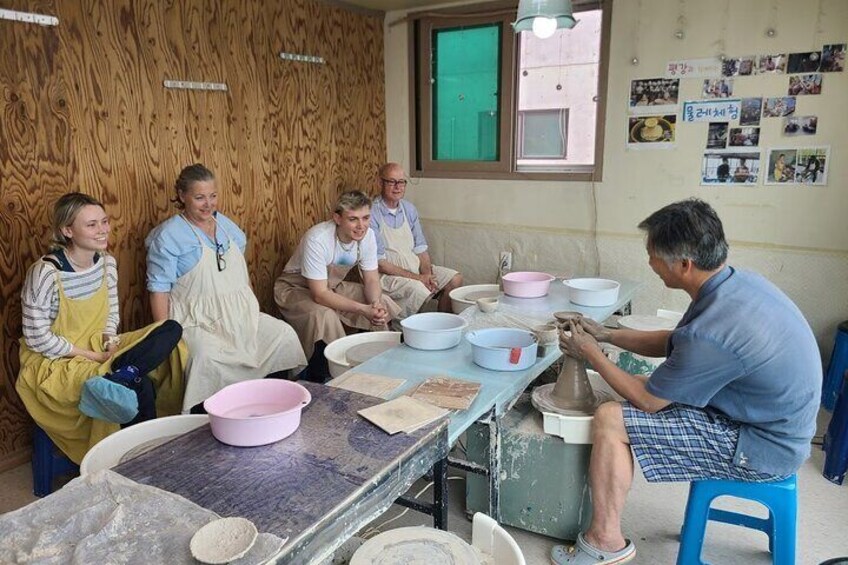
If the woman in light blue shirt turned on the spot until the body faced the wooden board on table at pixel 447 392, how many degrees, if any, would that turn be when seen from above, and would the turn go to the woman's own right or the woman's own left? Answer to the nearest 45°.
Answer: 0° — they already face it

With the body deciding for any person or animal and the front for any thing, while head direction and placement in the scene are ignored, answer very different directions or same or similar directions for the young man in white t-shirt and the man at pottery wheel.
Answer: very different directions

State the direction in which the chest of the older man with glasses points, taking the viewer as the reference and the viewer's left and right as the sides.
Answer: facing the viewer and to the right of the viewer

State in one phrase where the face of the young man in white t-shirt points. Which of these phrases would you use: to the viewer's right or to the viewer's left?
to the viewer's right

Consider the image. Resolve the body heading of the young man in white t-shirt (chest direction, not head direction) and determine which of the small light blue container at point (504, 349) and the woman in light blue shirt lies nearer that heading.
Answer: the small light blue container

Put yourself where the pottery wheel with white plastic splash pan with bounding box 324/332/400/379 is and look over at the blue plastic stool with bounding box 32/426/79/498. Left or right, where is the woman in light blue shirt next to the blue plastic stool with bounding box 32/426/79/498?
right

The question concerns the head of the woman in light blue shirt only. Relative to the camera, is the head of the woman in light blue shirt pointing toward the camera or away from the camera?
toward the camera

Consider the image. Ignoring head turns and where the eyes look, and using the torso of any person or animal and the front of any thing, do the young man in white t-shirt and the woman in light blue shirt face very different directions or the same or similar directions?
same or similar directions

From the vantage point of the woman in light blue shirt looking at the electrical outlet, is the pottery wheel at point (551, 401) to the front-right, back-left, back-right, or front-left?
front-right

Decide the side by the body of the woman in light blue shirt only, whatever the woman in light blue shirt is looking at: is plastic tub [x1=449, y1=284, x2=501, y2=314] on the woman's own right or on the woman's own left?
on the woman's own left

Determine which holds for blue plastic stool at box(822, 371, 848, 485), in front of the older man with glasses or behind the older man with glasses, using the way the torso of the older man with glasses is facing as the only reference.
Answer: in front

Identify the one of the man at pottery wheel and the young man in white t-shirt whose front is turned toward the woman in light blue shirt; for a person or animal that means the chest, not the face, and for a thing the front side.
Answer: the man at pottery wheel

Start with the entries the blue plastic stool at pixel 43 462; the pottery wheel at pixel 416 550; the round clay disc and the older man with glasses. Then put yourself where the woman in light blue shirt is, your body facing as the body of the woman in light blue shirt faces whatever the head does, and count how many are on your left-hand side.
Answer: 1

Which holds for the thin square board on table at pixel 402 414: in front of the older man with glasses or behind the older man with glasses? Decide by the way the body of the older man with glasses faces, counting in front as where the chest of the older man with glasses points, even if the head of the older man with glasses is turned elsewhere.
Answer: in front

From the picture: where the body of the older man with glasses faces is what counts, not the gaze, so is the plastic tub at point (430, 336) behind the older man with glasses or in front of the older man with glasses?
in front
